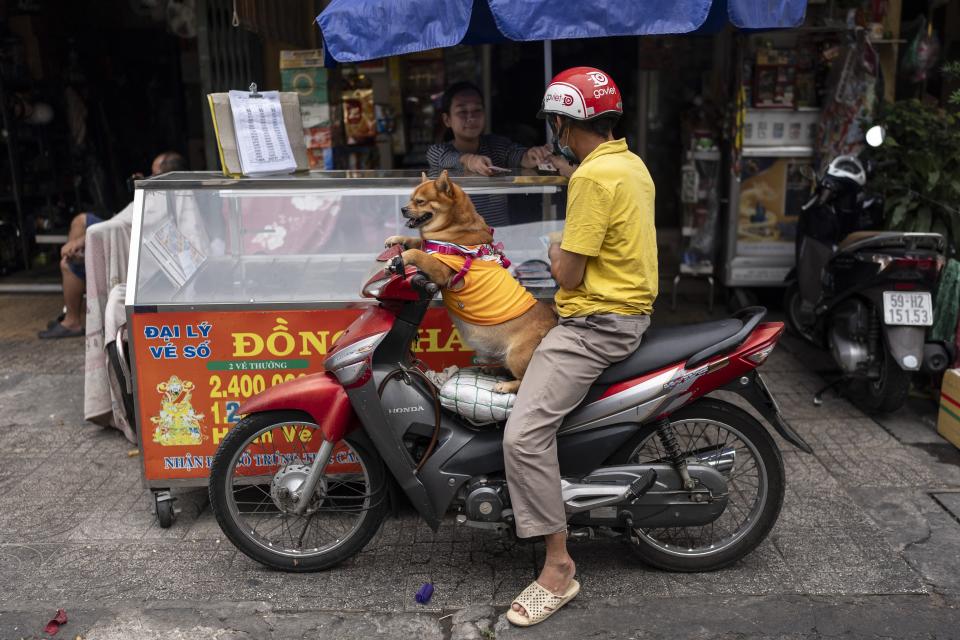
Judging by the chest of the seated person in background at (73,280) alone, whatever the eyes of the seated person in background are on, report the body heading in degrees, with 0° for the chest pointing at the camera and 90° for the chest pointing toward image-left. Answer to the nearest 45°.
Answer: approximately 90°

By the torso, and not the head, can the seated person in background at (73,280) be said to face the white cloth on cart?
no

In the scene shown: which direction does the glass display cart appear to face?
toward the camera

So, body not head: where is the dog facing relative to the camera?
to the viewer's left

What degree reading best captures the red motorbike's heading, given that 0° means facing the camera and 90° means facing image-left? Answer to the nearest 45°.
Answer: approximately 90°

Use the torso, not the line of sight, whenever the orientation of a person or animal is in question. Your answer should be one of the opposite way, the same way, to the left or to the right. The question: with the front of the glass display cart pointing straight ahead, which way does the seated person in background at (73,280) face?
to the right

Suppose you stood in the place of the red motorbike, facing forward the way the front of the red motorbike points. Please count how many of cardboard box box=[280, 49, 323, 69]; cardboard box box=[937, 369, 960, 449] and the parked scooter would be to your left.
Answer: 0

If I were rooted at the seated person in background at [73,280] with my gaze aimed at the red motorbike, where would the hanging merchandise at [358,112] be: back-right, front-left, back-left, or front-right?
front-left

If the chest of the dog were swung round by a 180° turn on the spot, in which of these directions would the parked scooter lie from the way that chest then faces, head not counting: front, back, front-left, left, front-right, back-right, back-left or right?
front-left

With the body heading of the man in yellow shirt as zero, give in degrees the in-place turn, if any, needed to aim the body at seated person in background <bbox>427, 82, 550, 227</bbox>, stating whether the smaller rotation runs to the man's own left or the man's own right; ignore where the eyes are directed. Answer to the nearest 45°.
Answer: approximately 45° to the man's own right

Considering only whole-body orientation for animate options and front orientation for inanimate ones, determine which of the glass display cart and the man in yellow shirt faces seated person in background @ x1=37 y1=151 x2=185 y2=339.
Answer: the man in yellow shirt

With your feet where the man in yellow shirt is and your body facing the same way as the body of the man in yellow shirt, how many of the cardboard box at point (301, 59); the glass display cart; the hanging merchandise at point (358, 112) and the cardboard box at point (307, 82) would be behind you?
0

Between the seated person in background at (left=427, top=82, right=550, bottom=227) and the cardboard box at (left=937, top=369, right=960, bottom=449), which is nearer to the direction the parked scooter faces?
the seated person in background

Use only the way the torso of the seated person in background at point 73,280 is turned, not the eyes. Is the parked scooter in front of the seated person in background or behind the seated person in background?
behind

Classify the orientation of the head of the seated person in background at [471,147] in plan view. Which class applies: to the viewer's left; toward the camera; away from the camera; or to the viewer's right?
toward the camera

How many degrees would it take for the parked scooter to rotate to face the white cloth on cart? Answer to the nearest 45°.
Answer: approximately 90° to its left

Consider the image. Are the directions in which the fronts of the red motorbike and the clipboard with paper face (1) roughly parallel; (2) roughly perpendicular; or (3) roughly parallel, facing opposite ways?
roughly perpendicular

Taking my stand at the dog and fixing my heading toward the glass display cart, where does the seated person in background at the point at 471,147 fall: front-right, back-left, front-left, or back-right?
front-right

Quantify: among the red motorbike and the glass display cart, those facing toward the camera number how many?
1

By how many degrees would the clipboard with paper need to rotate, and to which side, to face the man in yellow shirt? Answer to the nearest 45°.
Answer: approximately 45° to its left
